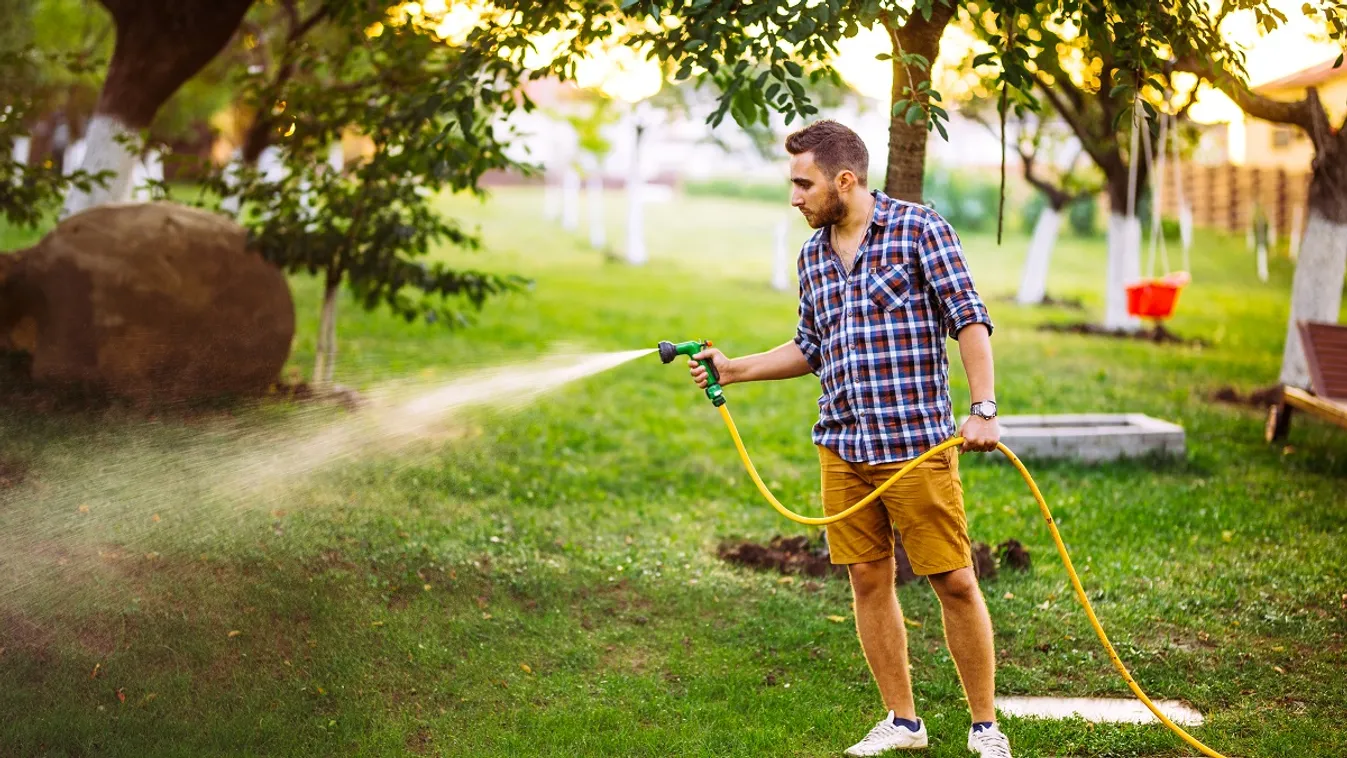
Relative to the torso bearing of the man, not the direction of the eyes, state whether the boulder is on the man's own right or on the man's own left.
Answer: on the man's own right

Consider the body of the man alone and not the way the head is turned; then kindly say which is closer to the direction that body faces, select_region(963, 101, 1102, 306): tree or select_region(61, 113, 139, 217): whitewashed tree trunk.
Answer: the whitewashed tree trunk

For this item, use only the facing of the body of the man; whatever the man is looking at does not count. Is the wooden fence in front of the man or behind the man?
behind

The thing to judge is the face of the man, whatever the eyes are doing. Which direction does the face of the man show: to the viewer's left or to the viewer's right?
to the viewer's left

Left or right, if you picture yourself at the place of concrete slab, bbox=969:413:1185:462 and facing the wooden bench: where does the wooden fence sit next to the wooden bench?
left

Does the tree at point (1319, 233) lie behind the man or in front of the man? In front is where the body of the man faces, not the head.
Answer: behind

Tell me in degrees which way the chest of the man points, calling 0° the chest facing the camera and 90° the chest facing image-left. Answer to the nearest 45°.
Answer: approximately 45°

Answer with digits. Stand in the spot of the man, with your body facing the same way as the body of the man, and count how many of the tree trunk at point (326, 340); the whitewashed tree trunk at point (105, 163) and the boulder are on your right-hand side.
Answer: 3

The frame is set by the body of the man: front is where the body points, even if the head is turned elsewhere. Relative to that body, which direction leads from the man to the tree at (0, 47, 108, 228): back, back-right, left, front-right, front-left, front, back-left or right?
right

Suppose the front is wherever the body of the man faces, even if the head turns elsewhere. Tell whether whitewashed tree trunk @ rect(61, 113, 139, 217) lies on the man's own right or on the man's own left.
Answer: on the man's own right

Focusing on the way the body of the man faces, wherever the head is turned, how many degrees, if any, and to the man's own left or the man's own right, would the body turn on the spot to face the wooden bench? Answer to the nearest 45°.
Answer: approximately 180°

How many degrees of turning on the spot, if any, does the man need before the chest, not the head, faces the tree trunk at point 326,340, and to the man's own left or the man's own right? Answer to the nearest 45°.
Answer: approximately 90° to the man's own right
